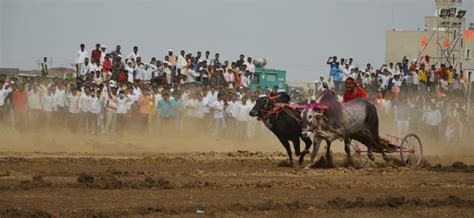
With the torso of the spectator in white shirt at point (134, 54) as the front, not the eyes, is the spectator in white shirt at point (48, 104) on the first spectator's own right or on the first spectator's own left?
on the first spectator's own right

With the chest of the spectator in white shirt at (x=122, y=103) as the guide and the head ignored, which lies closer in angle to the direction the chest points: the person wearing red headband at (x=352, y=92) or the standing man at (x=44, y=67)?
the person wearing red headband

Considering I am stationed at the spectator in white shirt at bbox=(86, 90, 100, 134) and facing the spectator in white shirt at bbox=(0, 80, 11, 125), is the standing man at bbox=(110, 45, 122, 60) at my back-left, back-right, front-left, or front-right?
back-right

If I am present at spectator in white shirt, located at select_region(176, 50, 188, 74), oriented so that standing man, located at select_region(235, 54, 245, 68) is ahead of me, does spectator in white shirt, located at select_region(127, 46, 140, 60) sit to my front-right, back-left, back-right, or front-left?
back-left

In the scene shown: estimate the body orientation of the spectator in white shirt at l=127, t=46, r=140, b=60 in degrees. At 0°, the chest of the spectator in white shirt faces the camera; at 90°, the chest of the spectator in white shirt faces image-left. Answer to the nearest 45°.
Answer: approximately 0°
